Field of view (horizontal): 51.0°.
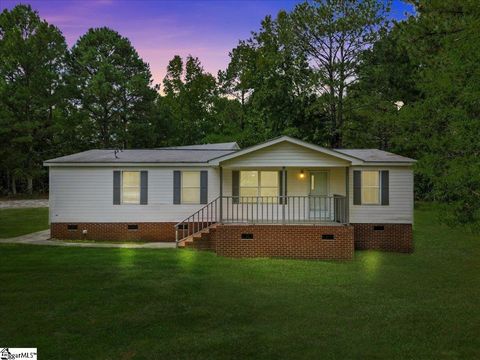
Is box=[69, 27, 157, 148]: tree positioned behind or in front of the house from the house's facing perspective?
behind

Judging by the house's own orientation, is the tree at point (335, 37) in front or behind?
behind

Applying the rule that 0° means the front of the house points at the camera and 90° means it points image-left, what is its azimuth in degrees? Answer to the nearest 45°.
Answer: approximately 0°

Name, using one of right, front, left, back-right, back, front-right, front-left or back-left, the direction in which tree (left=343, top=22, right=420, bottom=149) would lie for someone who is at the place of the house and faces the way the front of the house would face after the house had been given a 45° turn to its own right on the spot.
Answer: back

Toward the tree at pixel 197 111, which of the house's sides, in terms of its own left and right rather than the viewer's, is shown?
back

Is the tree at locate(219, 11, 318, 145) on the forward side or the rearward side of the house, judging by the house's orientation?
on the rearward side

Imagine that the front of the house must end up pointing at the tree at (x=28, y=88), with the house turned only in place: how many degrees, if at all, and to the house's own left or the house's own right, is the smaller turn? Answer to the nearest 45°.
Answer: approximately 135° to the house's own right
